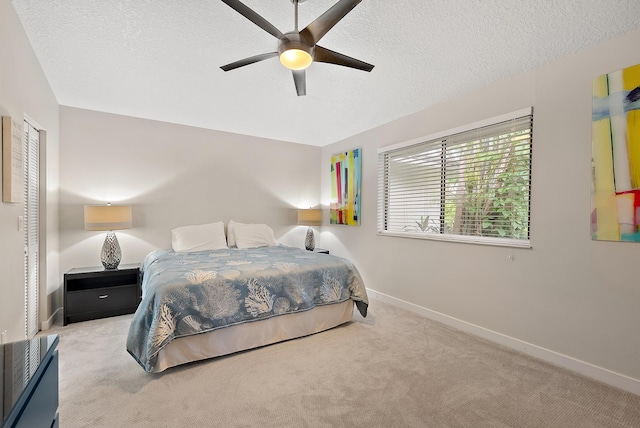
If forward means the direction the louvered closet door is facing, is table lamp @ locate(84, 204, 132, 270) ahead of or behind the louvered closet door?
ahead

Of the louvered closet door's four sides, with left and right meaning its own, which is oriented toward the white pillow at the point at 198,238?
front

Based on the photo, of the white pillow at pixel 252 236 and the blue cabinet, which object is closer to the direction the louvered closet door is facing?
the white pillow

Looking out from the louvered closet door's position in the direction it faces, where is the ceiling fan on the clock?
The ceiling fan is roughly at 2 o'clock from the louvered closet door.

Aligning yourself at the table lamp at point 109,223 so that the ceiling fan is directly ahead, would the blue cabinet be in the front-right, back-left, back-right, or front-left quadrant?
front-right

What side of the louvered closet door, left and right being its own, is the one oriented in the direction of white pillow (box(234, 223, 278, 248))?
front

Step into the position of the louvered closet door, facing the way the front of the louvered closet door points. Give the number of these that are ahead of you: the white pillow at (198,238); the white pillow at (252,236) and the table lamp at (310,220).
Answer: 3

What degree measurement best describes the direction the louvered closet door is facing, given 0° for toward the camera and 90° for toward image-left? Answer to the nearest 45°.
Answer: approximately 270°

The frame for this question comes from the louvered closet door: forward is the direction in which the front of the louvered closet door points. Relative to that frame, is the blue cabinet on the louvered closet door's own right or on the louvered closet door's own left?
on the louvered closet door's own right

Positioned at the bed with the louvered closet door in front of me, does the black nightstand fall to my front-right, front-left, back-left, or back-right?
front-right
